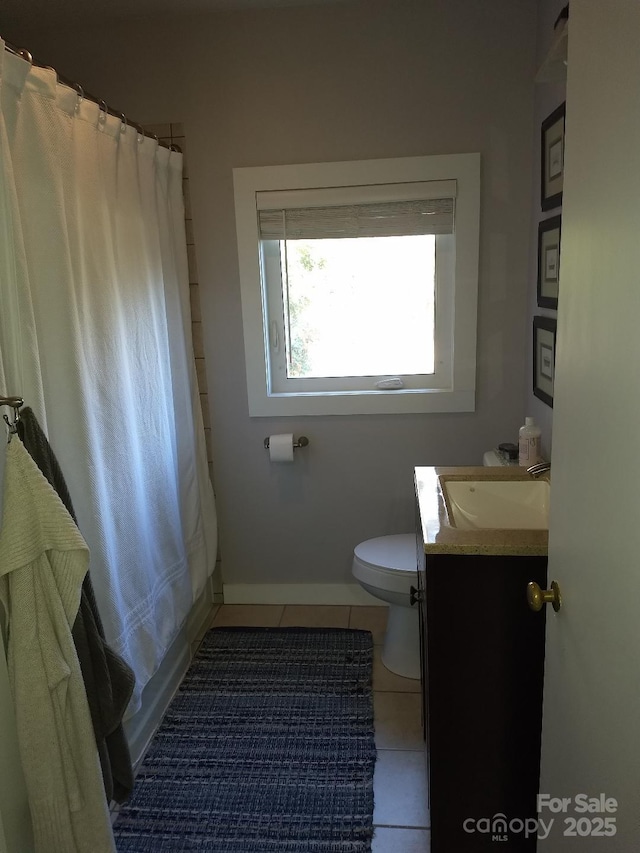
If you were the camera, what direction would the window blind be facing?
facing the viewer

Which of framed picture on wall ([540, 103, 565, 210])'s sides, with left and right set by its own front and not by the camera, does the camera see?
left

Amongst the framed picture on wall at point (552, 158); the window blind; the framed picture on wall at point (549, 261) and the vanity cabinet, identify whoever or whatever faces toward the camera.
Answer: the window blind

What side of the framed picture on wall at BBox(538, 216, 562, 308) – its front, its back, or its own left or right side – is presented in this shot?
left

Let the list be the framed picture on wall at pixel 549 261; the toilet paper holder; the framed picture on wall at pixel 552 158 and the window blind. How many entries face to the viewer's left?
2

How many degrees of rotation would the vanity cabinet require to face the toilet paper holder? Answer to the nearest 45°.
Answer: approximately 45° to its right

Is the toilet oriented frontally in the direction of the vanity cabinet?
no

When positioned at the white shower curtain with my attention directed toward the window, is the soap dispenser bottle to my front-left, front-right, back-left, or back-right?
front-right

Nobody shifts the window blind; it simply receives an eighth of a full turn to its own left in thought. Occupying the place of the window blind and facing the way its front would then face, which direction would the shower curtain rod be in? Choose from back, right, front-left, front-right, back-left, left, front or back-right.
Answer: right

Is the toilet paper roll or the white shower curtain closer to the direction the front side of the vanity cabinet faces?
the white shower curtain

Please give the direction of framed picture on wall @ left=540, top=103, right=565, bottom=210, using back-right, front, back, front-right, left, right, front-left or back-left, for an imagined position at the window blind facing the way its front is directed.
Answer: front-left

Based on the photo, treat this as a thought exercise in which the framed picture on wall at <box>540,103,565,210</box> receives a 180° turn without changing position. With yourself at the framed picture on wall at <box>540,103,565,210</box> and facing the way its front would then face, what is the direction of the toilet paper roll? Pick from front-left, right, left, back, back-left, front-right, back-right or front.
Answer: back

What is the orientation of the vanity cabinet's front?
to the viewer's left

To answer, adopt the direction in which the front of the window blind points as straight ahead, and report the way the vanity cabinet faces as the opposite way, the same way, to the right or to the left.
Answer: to the right

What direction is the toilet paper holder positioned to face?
toward the camera

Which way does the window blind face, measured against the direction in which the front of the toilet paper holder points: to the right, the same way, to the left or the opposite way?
the same way
